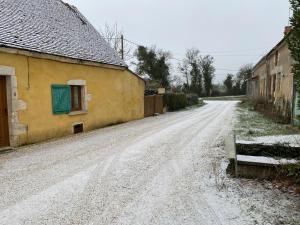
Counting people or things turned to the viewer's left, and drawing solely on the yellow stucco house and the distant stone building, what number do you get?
1

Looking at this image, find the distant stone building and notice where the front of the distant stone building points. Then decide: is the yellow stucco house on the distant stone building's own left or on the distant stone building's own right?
on the distant stone building's own left

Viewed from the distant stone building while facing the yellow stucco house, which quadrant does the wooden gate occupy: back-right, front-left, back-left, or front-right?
front-right

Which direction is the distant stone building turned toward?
to the viewer's left

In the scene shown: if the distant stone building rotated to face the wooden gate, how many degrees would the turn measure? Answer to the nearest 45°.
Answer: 0° — it already faces it

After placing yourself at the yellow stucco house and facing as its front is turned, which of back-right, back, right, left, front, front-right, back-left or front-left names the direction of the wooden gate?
left

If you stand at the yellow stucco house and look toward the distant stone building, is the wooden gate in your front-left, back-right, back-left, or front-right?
front-left

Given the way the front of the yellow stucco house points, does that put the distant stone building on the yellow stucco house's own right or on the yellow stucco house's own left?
on the yellow stucco house's own left

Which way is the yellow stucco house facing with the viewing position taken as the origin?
facing the viewer and to the right of the viewer

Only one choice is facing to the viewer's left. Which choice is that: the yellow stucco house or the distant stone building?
the distant stone building

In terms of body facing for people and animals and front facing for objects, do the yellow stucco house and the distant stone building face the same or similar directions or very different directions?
very different directions

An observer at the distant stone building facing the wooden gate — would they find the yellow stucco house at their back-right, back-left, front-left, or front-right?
front-left

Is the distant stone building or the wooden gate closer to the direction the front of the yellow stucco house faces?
the distant stone building
